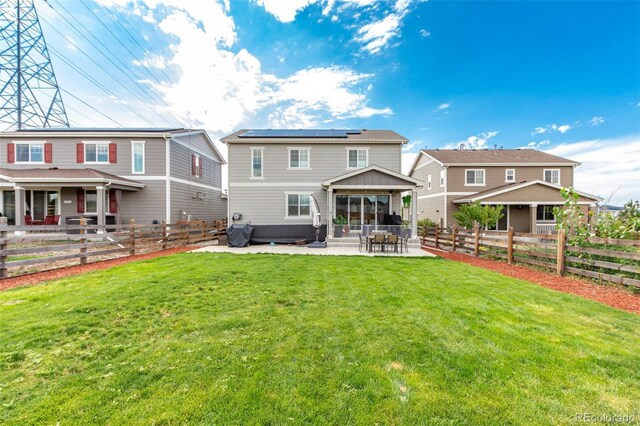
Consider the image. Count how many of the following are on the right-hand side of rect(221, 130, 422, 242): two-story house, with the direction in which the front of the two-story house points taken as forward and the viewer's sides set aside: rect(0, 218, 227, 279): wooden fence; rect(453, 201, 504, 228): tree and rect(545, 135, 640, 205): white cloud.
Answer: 2

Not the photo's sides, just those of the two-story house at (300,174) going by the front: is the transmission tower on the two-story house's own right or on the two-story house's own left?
on the two-story house's own left

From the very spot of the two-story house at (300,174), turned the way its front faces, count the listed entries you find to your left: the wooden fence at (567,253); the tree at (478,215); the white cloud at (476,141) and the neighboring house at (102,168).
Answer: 1

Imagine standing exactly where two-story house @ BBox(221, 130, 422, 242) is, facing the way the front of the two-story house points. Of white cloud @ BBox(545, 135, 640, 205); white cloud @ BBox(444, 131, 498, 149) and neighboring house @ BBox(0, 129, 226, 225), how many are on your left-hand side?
1

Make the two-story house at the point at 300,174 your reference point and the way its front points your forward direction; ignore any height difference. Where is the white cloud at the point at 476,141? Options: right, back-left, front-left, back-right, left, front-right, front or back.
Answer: front-right

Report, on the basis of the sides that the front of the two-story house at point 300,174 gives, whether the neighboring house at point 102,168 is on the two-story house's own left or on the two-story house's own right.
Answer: on the two-story house's own left

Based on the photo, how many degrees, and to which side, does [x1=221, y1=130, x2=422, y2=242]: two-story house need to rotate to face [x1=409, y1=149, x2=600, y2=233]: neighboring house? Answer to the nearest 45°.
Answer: approximately 90° to its right

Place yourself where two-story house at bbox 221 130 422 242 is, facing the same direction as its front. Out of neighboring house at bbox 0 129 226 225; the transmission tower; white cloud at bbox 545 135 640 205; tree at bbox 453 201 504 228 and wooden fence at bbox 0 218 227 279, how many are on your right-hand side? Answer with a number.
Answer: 2

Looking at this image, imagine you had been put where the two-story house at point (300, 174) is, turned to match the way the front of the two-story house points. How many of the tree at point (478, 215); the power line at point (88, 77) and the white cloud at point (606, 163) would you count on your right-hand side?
2

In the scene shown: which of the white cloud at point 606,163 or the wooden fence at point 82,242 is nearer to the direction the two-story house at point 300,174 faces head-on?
the white cloud

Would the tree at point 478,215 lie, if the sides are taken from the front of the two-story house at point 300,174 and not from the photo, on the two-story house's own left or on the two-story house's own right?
on the two-story house's own right

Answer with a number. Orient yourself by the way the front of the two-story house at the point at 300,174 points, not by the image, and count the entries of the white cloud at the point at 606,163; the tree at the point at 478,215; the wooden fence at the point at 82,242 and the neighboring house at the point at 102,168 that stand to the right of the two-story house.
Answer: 2

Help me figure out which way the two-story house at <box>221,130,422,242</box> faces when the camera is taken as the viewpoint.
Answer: facing away from the viewer

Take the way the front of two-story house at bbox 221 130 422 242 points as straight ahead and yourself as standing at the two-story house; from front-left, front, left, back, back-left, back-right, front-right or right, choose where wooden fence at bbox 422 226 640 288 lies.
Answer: back-right

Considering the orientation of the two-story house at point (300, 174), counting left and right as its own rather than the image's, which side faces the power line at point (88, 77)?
left
